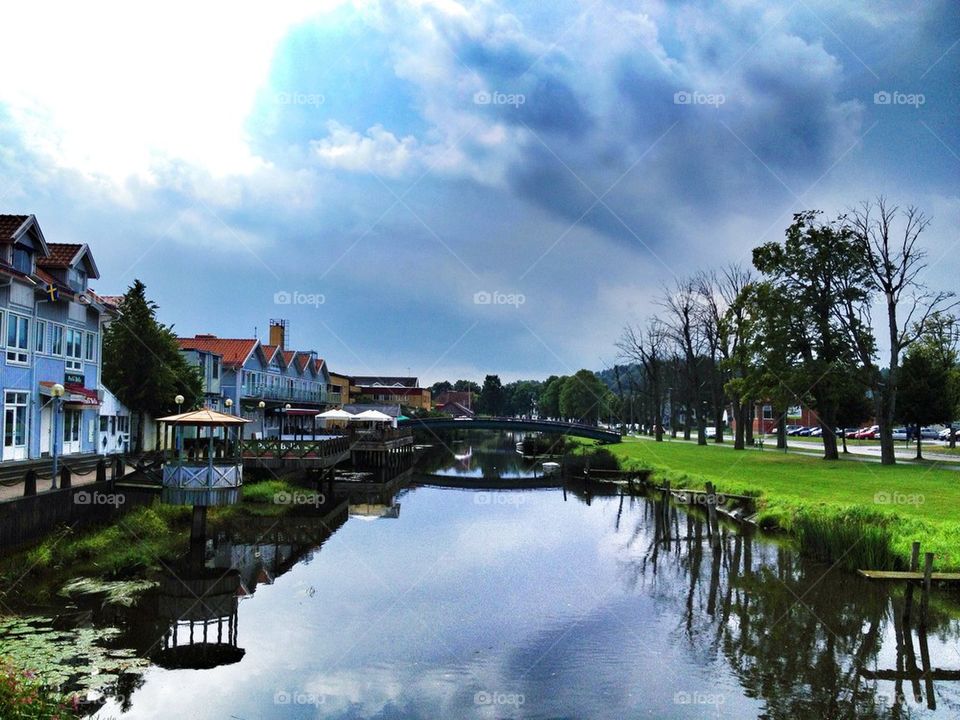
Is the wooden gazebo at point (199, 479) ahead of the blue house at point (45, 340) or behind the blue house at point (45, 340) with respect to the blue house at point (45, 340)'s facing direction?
ahead

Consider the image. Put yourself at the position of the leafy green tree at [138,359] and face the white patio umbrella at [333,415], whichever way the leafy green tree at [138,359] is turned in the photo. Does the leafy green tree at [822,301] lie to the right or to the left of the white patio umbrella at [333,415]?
right

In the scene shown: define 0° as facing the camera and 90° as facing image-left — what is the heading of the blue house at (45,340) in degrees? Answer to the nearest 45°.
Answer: approximately 315°

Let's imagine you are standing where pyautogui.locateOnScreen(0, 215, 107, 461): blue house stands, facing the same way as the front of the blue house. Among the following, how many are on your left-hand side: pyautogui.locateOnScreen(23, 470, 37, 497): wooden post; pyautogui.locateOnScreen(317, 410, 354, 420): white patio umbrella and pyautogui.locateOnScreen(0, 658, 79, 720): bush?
1

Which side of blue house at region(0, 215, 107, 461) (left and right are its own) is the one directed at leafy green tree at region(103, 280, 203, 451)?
left

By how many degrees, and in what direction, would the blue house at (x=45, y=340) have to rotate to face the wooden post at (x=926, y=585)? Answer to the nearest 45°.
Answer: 0° — it already faces it

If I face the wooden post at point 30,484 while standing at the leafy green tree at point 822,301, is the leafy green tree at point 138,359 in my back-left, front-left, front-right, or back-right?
front-right

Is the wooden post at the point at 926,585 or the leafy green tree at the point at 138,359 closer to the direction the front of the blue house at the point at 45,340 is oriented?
the wooden post

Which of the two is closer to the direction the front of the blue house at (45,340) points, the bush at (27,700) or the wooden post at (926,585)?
the wooden post

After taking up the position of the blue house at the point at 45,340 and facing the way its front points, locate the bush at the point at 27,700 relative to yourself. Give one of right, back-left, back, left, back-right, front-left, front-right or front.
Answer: front-right

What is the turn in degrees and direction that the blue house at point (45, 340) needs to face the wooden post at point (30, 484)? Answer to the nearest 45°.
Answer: approximately 45° to its right
